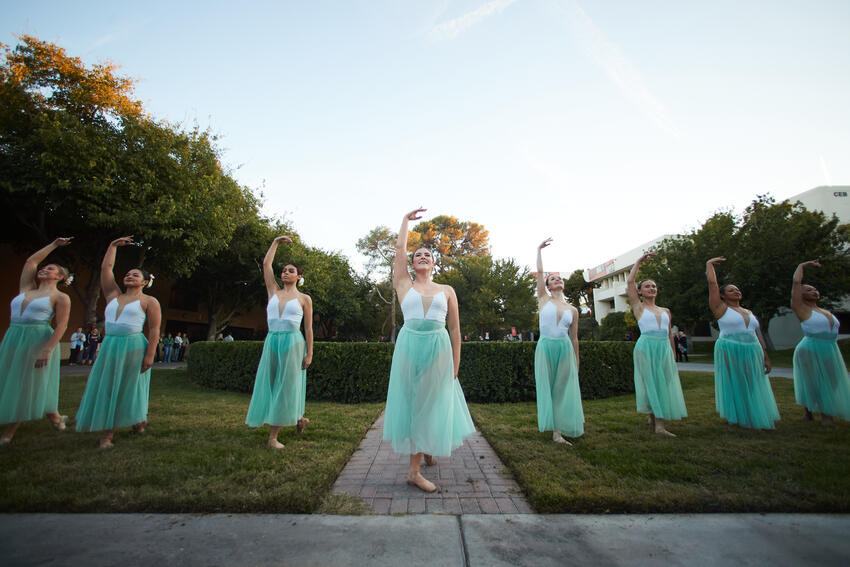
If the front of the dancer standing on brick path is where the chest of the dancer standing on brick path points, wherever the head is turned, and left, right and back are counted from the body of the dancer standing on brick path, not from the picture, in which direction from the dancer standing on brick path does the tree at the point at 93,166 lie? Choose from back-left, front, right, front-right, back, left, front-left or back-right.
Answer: back-right

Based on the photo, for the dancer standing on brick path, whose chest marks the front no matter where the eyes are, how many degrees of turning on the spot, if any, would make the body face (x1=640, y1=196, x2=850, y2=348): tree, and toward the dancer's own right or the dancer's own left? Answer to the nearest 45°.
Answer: approximately 135° to the dancer's own left

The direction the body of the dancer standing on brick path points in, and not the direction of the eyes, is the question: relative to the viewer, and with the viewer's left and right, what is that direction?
facing the viewer

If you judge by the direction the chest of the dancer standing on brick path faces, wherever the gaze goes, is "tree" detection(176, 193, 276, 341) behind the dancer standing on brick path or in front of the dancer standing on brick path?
behind

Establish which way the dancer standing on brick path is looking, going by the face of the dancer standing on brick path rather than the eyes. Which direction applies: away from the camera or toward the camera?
toward the camera
